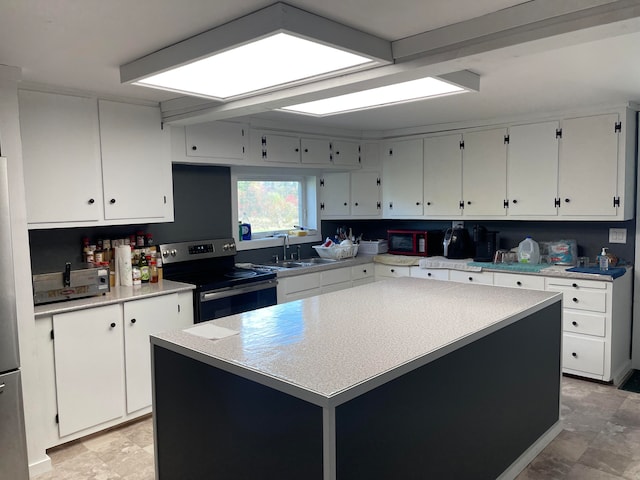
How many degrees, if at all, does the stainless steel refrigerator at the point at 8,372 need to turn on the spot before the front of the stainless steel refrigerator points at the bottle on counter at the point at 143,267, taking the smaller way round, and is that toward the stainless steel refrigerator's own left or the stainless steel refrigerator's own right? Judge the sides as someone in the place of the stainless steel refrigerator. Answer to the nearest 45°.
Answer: approximately 135° to the stainless steel refrigerator's own left

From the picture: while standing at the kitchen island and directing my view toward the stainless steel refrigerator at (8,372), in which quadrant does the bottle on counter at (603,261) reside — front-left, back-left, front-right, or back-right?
back-right

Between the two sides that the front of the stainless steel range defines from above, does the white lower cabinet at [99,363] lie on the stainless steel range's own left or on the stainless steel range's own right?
on the stainless steel range's own right

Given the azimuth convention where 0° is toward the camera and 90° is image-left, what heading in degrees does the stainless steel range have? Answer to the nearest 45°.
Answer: approximately 315°

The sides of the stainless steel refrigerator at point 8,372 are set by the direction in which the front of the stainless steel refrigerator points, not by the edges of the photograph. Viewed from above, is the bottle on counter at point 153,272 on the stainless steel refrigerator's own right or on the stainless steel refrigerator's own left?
on the stainless steel refrigerator's own left

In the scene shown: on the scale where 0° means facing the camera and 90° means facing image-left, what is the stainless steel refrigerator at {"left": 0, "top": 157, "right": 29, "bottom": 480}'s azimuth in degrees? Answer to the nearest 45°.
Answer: approximately 0°

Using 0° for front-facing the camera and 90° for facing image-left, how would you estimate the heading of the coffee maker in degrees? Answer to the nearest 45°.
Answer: approximately 45°

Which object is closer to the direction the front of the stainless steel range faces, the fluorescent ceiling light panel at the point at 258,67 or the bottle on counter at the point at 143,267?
the fluorescent ceiling light panel

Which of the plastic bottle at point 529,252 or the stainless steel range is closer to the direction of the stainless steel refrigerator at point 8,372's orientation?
the plastic bottle
